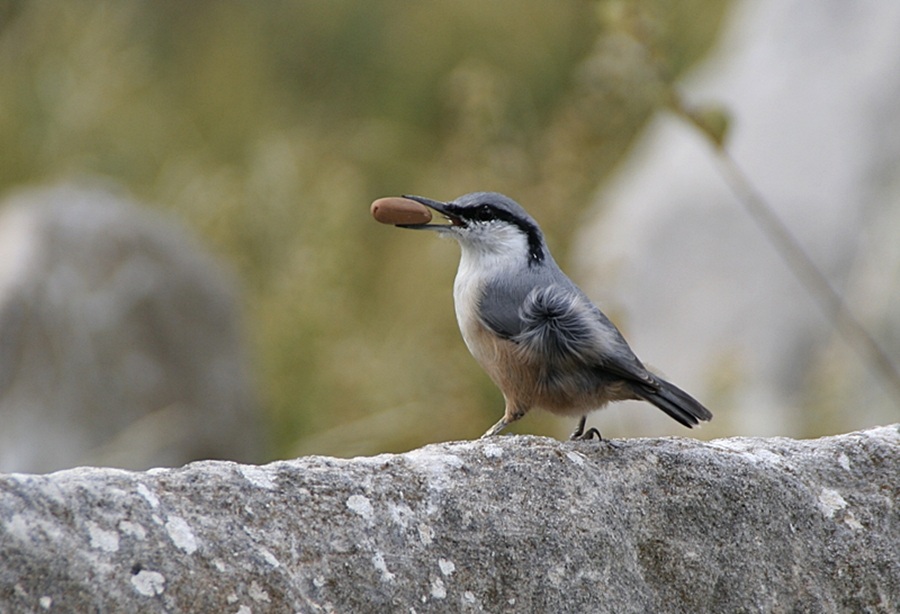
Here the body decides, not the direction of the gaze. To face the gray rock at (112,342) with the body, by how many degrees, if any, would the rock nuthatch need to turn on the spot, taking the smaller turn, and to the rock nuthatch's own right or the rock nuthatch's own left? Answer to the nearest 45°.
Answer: approximately 45° to the rock nuthatch's own right

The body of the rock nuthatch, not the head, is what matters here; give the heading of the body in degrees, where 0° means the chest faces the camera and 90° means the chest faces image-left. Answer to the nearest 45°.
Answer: approximately 90°

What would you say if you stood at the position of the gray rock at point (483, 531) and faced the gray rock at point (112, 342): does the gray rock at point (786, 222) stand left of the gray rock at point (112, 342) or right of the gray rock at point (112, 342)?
right
